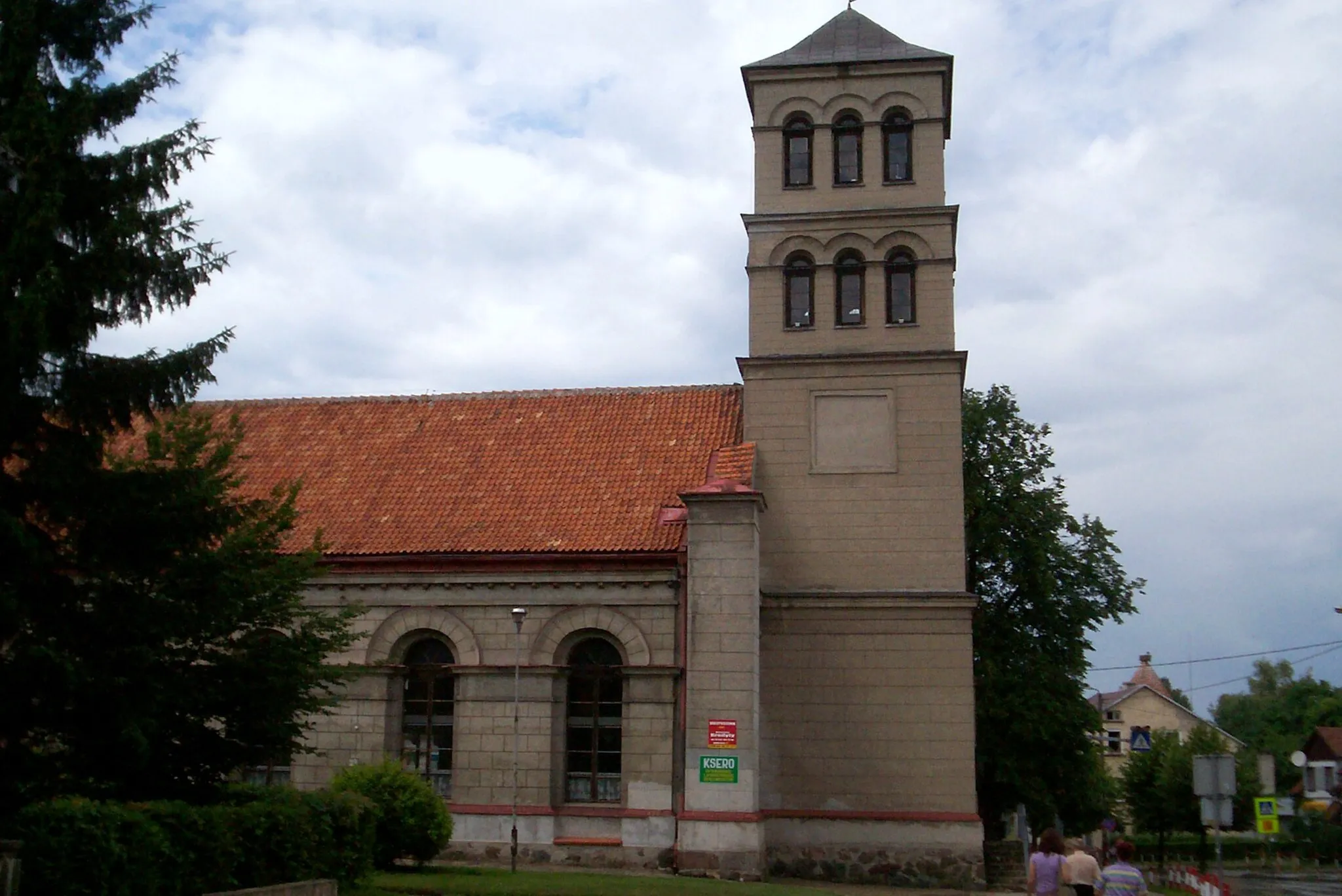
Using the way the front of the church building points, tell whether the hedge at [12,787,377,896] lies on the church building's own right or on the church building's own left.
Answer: on the church building's own right

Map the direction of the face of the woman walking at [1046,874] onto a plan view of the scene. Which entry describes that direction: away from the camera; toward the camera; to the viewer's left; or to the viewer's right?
away from the camera

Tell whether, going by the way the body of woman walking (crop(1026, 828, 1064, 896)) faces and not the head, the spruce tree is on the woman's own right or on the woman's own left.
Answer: on the woman's own left

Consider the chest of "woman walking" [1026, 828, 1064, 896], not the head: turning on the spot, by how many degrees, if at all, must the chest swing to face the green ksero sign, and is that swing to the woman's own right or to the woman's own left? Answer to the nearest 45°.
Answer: approximately 45° to the woman's own left

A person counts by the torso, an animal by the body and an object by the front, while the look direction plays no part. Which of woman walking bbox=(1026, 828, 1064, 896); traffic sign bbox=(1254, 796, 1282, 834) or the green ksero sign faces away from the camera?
the woman walking

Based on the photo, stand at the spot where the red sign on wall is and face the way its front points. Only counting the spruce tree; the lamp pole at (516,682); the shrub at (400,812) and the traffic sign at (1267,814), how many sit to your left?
1

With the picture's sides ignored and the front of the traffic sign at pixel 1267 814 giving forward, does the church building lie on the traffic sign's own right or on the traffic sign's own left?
on the traffic sign's own right

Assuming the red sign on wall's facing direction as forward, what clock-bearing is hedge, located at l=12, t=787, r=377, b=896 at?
The hedge is roughly at 1 o'clock from the red sign on wall.

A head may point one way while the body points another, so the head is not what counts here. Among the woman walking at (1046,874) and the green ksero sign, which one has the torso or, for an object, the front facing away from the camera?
the woman walking

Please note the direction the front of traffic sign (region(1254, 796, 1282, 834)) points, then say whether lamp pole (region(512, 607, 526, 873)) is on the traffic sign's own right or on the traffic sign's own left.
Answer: on the traffic sign's own right
